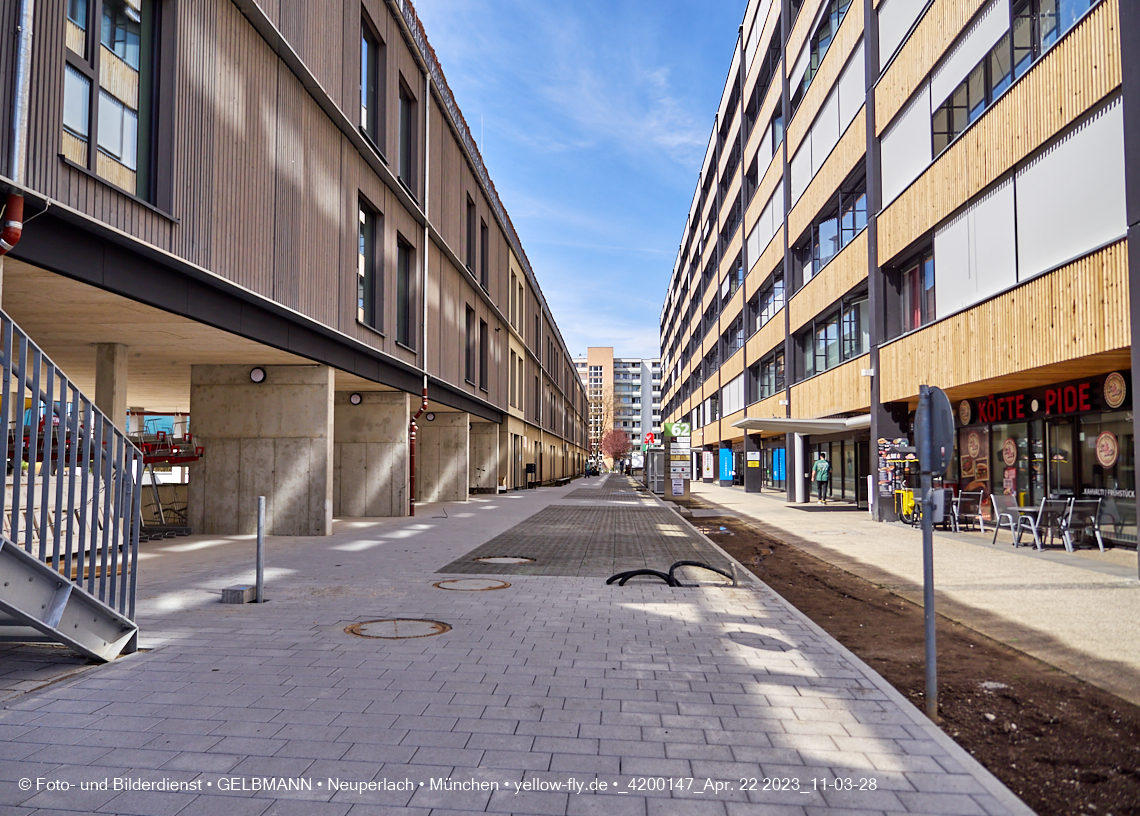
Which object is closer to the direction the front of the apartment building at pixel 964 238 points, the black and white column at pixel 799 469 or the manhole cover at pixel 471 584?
the manhole cover

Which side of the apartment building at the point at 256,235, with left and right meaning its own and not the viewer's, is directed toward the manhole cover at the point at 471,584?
front

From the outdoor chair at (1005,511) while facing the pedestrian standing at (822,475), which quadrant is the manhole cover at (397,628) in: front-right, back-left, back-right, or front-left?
back-left

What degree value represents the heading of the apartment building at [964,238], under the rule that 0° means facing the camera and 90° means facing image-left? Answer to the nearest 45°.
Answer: approximately 45°

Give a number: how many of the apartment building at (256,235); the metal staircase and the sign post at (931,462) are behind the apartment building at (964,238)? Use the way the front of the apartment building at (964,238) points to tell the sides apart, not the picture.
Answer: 0

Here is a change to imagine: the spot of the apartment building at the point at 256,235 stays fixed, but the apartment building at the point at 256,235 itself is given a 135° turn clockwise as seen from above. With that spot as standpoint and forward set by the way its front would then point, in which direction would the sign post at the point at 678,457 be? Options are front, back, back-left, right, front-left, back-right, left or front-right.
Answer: back-right

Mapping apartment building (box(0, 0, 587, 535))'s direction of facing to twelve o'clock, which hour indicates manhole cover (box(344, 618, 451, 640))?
The manhole cover is roughly at 1 o'clock from the apartment building.

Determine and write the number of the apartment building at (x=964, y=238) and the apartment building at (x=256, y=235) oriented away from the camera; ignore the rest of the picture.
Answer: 0

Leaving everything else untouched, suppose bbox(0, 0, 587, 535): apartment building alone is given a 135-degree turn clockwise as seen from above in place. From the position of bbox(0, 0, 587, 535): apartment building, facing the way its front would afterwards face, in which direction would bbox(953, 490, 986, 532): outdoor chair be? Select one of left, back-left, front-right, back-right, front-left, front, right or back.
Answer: back

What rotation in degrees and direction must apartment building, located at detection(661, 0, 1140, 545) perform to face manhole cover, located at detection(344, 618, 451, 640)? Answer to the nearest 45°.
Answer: approximately 45° to its left

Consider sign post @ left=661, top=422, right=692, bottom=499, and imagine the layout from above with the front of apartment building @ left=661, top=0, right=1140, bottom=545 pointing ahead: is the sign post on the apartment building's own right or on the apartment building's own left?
on the apartment building's own right

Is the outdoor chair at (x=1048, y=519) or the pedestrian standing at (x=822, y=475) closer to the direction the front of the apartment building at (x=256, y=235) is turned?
the outdoor chair
